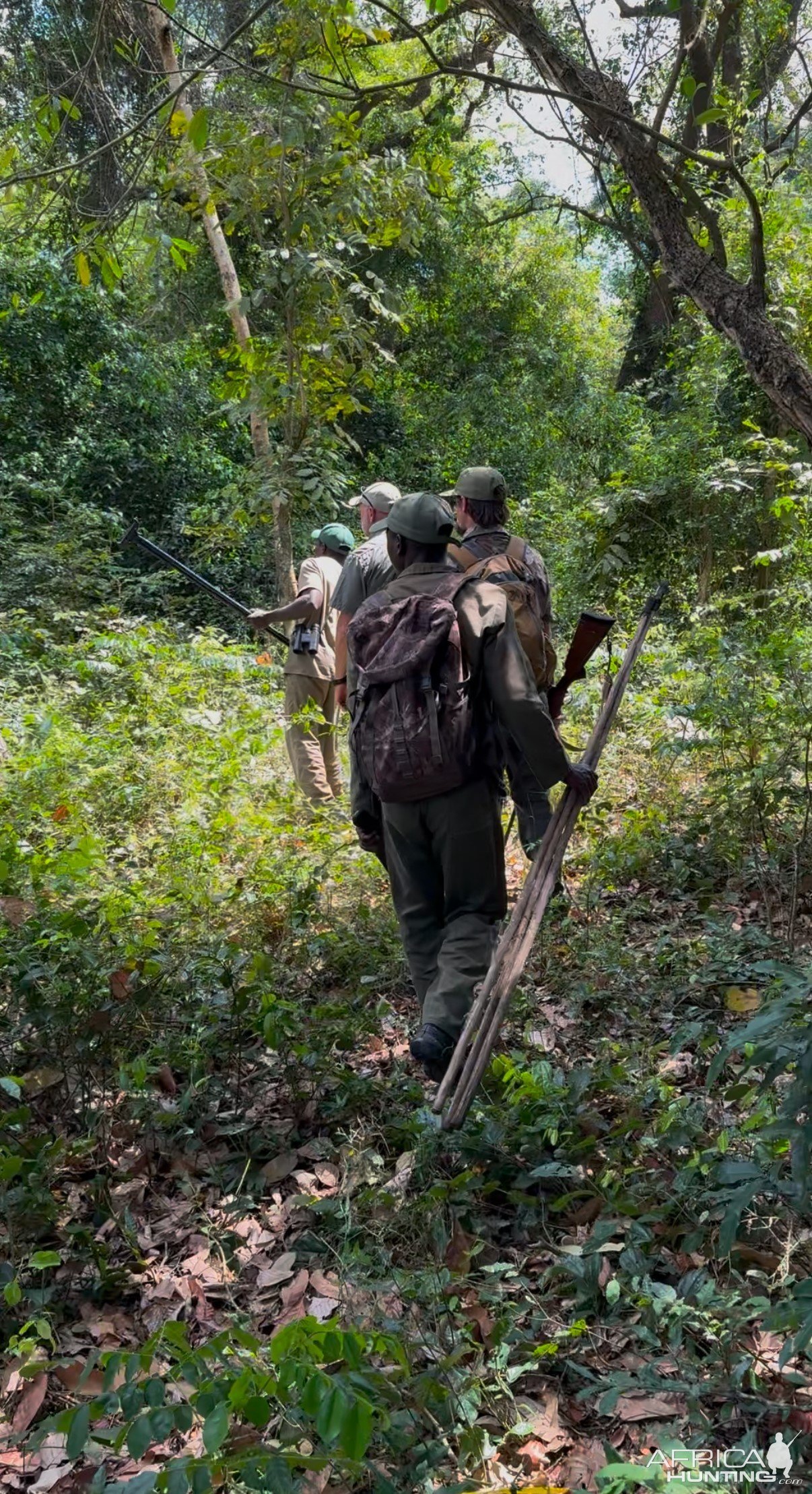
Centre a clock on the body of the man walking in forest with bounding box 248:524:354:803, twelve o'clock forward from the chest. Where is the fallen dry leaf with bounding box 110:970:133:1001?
The fallen dry leaf is roughly at 8 o'clock from the man walking in forest.

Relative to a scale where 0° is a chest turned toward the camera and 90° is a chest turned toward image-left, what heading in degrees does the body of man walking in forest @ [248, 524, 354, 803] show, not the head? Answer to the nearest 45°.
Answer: approximately 135°

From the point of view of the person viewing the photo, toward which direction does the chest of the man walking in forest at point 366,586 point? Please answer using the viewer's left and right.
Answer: facing away from the viewer and to the left of the viewer

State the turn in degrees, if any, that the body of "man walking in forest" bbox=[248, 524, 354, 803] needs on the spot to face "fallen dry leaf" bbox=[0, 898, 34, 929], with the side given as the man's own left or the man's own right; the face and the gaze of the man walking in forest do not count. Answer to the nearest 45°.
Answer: approximately 90° to the man's own left

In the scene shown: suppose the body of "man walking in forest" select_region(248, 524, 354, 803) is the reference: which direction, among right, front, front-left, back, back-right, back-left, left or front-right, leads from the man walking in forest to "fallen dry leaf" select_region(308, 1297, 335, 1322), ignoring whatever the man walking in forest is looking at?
back-left

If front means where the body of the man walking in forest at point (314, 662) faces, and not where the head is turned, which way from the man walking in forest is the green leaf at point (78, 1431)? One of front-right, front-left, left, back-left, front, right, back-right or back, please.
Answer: back-left

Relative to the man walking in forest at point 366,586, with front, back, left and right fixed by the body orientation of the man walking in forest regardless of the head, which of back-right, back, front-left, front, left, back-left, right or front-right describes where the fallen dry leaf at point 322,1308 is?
back-left

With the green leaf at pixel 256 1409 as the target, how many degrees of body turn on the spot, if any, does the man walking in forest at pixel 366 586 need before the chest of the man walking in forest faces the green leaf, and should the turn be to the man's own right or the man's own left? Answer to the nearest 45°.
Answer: approximately 135° to the man's own left

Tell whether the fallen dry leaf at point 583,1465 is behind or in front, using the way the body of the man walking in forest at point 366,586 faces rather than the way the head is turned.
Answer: behind
